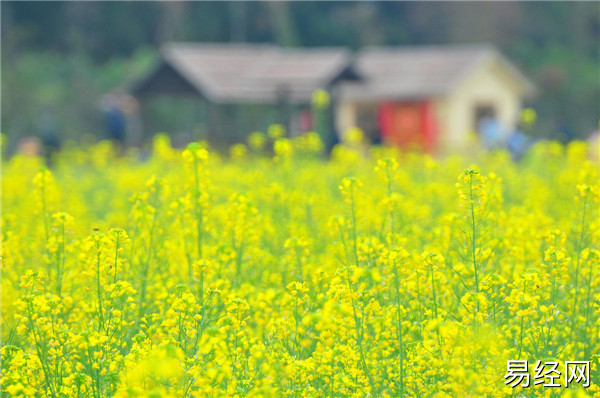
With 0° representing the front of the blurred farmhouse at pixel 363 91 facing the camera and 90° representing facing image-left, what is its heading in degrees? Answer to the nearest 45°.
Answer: approximately 45°
